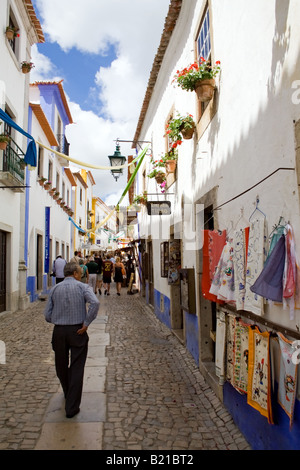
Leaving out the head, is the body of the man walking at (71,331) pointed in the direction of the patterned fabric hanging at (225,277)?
no

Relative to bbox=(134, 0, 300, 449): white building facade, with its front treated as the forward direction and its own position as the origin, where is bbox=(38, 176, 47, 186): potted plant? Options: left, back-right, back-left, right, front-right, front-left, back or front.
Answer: front-right

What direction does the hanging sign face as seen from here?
toward the camera

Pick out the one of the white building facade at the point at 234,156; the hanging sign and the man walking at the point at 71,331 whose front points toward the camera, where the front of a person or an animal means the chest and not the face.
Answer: the hanging sign

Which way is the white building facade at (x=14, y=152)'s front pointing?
to the viewer's right

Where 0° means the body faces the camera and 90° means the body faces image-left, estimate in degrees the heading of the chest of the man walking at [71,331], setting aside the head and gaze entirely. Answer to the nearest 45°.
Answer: approximately 180°

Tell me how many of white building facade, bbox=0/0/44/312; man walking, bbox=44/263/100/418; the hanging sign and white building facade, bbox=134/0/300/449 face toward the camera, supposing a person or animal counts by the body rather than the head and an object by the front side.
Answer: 1

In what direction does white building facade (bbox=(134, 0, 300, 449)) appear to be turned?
to the viewer's left

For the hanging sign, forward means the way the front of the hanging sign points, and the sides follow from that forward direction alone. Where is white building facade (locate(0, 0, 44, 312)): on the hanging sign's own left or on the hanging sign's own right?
on the hanging sign's own right

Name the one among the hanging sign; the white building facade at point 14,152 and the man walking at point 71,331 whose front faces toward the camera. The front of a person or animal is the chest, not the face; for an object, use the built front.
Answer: the hanging sign

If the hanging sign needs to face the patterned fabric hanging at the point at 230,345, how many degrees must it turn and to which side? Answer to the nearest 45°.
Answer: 0° — it already faces it

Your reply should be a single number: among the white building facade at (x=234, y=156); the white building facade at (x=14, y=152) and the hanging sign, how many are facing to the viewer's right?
1

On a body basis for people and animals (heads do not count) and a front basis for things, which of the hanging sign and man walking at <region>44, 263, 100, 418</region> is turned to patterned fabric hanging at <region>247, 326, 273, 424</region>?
the hanging sign

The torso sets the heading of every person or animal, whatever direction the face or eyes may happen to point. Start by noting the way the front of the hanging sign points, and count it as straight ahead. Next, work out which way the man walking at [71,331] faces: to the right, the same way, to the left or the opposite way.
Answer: the opposite way

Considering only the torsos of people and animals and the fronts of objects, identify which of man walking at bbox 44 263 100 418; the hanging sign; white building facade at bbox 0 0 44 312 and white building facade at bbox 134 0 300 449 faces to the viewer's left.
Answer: white building facade at bbox 134 0 300 449
